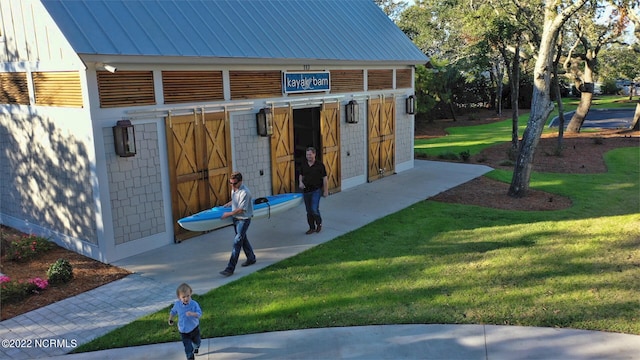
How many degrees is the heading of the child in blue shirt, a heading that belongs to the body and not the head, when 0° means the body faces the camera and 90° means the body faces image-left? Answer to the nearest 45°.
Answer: approximately 0°

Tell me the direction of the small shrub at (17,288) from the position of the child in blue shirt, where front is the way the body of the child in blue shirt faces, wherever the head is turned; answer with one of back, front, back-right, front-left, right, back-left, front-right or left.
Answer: back-right

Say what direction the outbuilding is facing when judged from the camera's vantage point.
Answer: facing the viewer and to the right of the viewer

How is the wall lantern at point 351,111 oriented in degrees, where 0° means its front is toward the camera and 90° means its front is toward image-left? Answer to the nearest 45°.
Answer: approximately 315°

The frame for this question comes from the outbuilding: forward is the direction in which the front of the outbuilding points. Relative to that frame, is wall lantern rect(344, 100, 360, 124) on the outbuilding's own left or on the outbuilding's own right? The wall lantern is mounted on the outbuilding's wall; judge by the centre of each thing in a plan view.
on the outbuilding's own left

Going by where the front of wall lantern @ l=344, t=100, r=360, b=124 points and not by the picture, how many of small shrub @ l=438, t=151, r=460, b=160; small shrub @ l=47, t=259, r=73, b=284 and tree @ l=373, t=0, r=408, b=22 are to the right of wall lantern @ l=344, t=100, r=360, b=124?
1

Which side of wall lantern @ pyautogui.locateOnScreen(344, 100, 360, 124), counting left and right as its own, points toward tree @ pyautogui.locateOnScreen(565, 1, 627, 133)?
left

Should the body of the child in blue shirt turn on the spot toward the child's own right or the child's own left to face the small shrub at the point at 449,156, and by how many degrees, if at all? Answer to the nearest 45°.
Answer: approximately 135° to the child's own left

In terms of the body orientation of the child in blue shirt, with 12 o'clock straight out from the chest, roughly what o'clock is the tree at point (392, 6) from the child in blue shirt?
The tree is roughly at 7 o'clock from the child in blue shirt.

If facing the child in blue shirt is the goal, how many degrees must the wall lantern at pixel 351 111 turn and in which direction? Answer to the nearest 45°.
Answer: approximately 45° to its right

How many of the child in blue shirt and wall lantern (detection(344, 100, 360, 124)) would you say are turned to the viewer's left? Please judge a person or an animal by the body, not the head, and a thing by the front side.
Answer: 0
